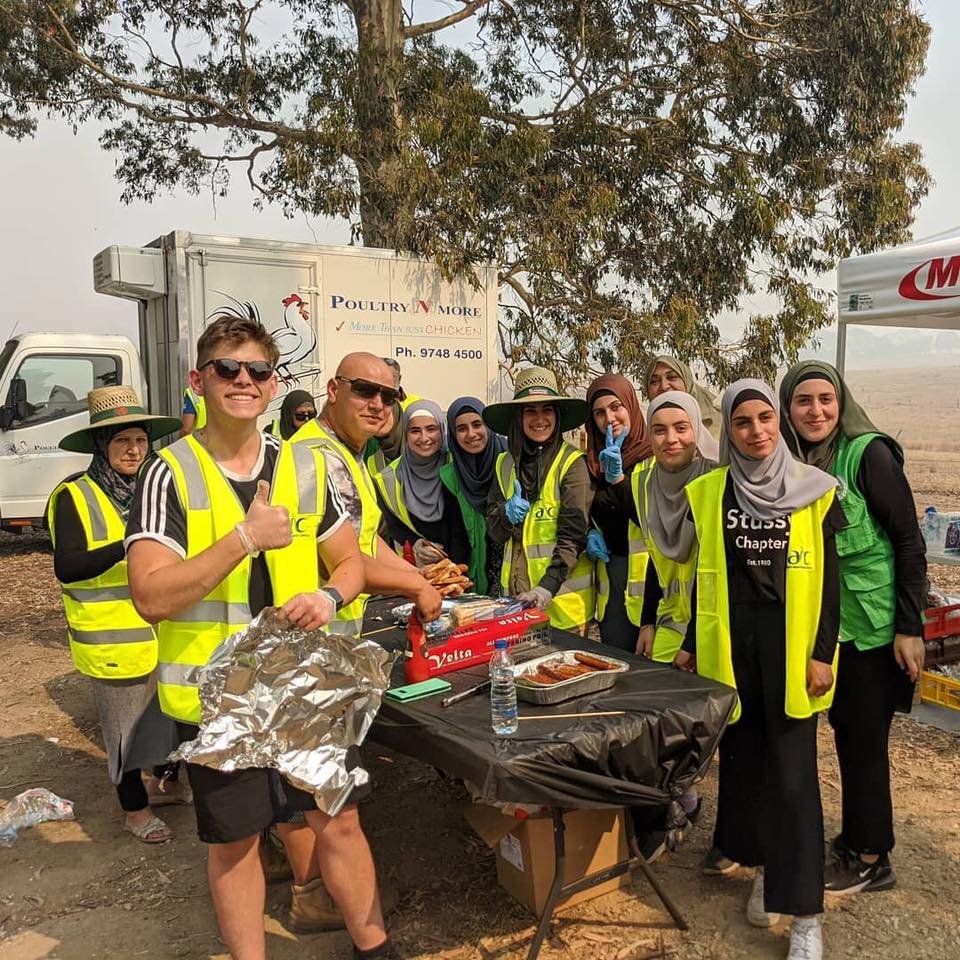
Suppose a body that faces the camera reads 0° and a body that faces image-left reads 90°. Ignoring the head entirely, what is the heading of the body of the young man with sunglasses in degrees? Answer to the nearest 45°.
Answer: approximately 0°

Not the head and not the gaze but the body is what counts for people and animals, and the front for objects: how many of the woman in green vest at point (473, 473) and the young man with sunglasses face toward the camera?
2

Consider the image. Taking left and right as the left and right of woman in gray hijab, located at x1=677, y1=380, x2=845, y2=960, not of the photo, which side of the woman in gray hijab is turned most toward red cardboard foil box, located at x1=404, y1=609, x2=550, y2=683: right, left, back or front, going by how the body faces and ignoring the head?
right

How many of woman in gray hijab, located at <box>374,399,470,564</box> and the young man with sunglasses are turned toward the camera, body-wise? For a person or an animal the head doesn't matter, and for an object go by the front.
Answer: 2
